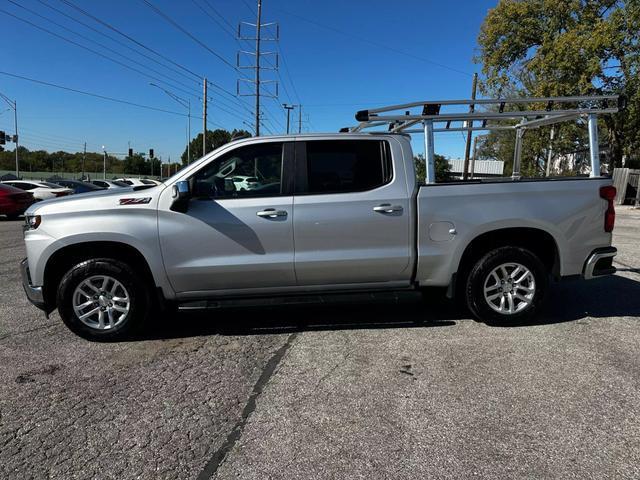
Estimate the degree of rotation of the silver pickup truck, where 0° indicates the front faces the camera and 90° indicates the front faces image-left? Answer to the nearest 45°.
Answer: approximately 90°

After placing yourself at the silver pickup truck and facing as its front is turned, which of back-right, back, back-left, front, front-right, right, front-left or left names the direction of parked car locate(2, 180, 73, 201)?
front-right

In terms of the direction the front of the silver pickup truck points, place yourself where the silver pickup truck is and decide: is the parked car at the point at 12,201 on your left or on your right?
on your right

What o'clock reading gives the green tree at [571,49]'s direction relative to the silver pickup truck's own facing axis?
The green tree is roughly at 4 o'clock from the silver pickup truck.

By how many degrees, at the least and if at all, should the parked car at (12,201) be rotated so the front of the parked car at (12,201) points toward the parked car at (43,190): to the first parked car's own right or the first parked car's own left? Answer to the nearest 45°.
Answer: approximately 90° to the first parked car's own right
